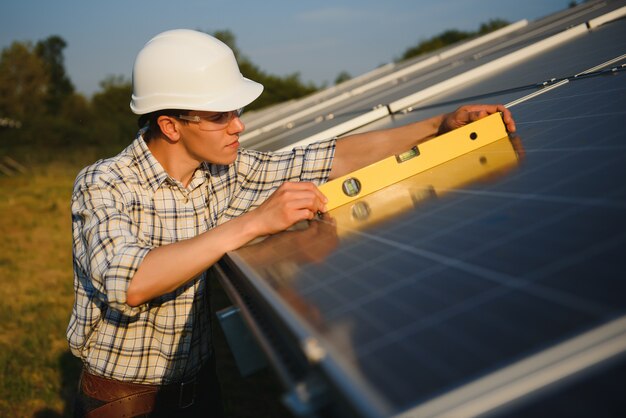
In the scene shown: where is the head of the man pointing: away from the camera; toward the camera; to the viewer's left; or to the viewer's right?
to the viewer's right

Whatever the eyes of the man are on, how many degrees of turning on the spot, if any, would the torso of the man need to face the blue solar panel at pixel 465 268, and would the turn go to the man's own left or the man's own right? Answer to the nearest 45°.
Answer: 0° — they already face it

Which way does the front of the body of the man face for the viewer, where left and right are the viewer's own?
facing the viewer and to the right of the viewer
